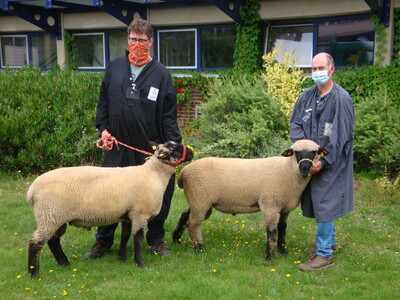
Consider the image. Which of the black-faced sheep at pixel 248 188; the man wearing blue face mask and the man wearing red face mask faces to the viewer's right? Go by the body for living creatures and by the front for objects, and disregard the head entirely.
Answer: the black-faced sheep

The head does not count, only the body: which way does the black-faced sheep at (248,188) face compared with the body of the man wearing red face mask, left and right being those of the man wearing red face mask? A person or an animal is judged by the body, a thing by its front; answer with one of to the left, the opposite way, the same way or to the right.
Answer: to the left

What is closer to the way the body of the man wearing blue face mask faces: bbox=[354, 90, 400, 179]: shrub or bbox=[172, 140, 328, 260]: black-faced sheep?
the black-faced sheep

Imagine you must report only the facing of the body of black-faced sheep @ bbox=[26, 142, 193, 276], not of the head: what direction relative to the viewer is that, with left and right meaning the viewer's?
facing to the right of the viewer

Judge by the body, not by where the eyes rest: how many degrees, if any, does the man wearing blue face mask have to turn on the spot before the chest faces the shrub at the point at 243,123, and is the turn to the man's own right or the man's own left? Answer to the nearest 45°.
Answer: approximately 90° to the man's own right

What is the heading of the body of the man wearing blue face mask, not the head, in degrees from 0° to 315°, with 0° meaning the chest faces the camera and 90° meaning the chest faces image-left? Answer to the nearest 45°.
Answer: approximately 45°

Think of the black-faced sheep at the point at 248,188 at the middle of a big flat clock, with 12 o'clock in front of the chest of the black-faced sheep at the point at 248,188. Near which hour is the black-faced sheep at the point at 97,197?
the black-faced sheep at the point at 97,197 is roughly at 5 o'clock from the black-faced sheep at the point at 248,188.

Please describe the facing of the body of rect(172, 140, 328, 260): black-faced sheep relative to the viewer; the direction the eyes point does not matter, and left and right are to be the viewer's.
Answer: facing to the right of the viewer

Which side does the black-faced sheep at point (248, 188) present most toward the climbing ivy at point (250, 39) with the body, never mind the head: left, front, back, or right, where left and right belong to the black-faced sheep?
left

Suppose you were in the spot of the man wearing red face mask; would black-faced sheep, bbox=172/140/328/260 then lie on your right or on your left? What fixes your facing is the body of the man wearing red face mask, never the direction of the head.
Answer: on your left
